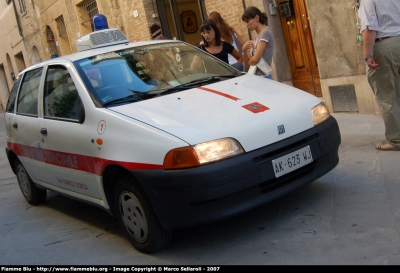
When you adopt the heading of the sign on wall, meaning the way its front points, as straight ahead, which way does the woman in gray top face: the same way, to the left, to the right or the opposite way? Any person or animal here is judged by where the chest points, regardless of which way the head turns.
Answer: to the right

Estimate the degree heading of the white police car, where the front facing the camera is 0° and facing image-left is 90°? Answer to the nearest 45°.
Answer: approximately 315°

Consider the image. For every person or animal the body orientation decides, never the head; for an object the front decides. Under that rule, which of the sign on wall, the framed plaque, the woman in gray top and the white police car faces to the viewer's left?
the woman in gray top

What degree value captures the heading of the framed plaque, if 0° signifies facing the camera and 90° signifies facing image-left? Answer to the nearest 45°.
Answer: approximately 0°

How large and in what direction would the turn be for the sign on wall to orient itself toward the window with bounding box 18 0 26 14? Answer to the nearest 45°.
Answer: approximately 135° to its right

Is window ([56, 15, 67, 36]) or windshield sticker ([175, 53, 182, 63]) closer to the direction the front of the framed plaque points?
the windshield sticker

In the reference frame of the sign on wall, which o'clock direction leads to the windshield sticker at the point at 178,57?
The windshield sticker is roughly at 12 o'clock from the sign on wall.

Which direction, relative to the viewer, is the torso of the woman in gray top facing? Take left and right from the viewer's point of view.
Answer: facing to the left of the viewer

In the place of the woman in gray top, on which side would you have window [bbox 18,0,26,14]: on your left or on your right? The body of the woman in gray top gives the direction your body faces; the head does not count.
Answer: on your right
